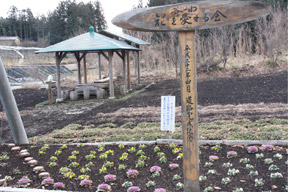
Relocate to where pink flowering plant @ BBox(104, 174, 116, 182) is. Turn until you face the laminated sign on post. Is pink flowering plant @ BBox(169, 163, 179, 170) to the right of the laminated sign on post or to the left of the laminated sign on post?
right

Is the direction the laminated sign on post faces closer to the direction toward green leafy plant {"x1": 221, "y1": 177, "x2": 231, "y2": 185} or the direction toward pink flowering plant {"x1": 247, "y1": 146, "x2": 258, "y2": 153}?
the green leafy plant

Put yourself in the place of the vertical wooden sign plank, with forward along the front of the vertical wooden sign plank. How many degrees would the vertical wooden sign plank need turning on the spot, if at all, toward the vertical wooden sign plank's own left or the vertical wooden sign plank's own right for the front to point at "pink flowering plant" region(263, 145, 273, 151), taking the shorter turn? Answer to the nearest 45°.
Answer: approximately 135° to the vertical wooden sign plank's own left

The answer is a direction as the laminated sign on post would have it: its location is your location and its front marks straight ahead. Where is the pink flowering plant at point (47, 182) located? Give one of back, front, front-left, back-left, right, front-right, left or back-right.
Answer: front-right

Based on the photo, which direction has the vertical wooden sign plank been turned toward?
toward the camera

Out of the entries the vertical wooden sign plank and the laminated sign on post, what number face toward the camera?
2

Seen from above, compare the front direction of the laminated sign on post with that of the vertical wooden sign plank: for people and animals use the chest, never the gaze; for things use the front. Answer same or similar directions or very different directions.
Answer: same or similar directions

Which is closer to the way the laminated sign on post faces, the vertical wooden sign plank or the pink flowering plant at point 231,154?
the vertical wooden sign plank

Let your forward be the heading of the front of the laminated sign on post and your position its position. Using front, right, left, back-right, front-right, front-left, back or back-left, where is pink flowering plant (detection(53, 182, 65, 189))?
front-right

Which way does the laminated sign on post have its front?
toward the camera

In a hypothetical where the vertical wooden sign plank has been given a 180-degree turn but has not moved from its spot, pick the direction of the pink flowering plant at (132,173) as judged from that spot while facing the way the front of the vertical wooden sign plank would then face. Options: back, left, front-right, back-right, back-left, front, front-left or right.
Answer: front-left

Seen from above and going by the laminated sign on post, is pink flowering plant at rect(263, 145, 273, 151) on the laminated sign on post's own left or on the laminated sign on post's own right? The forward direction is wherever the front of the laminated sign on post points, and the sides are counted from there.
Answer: on the laminated sign on post's own left

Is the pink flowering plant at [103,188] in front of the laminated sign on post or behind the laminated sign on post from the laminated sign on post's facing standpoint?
in front

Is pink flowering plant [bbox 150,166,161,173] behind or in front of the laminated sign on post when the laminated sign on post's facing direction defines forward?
in front
